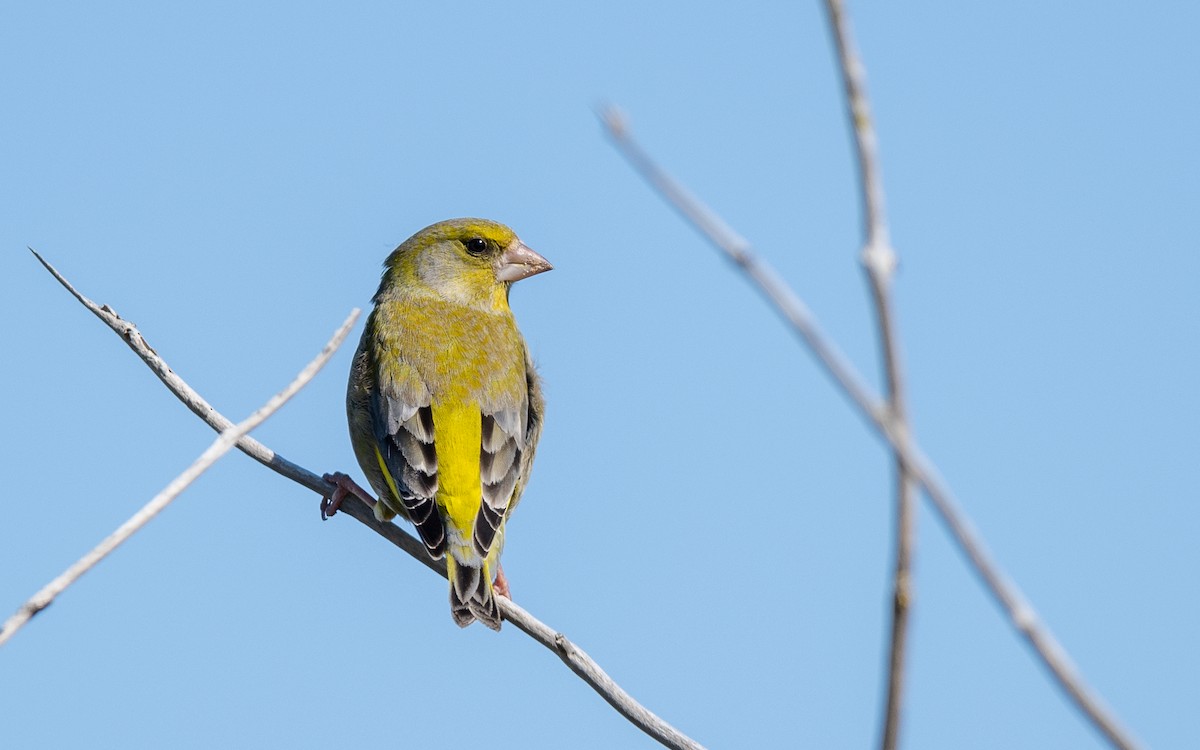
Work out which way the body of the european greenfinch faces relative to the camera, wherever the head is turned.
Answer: away from the camera

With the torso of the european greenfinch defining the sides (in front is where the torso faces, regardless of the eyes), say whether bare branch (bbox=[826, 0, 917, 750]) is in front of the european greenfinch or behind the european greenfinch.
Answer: in front

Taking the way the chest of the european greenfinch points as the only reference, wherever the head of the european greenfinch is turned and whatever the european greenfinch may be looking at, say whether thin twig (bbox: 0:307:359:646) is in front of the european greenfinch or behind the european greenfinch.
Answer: behind
